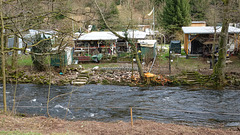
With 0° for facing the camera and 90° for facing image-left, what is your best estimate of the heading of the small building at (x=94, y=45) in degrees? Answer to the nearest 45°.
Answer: approximately 0°

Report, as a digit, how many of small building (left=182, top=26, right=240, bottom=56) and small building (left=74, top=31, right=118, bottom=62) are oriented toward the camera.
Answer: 2

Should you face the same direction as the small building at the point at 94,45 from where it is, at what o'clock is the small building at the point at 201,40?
the small building at the point at 201,40 is roughly at 9 o'clock from the small building at the point at 94,45.

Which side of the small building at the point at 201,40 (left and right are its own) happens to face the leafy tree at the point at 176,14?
back

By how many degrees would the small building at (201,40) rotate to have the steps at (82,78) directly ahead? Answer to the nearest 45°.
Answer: approximately 45° to its right

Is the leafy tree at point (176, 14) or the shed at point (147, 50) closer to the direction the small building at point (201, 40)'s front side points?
the shed

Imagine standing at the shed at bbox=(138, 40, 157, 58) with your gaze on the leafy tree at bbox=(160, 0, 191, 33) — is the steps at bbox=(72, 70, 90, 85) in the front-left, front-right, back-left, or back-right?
back-left

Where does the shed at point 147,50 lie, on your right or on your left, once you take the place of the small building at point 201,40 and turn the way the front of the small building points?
on your right

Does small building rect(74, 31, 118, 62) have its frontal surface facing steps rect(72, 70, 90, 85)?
yes

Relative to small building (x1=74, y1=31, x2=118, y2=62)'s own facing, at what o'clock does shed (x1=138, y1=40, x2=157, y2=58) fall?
The shed is roughly at 10 o'clock from the small building.

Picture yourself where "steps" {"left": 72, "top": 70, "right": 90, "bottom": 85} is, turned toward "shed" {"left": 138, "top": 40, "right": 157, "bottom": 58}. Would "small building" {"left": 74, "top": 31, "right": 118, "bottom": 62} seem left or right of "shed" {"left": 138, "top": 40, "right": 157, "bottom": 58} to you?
left

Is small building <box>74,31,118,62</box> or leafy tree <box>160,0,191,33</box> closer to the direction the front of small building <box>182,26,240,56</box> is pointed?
the small building

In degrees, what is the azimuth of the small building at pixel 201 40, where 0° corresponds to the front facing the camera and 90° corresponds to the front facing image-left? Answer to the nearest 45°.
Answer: approximately 0°
